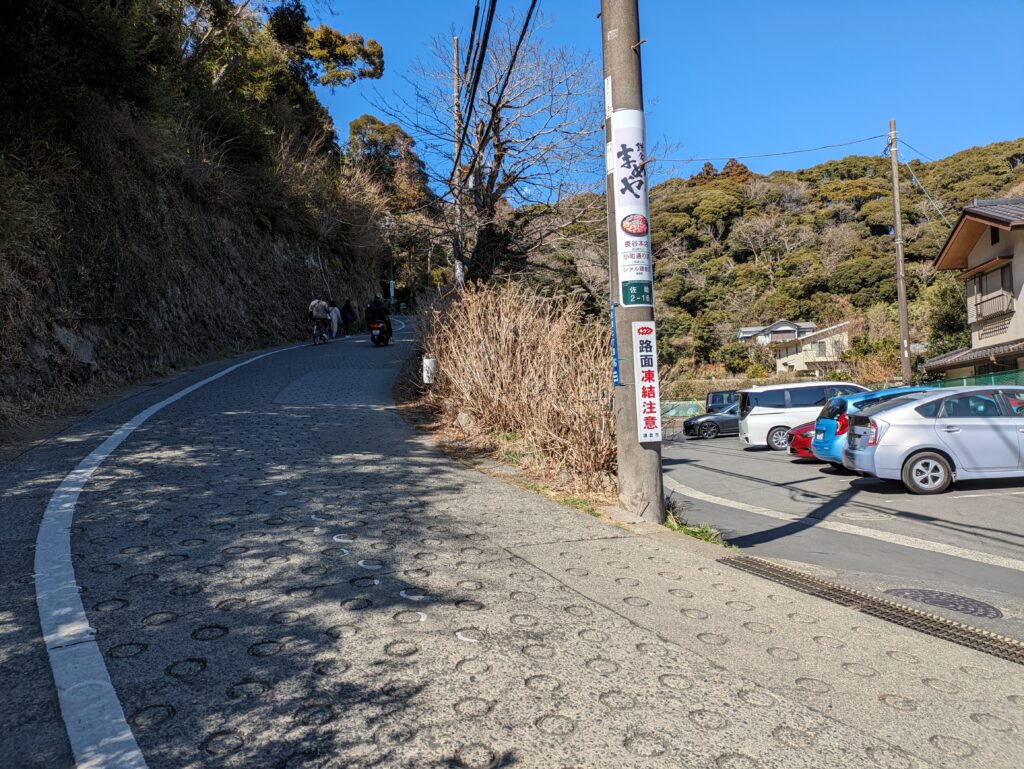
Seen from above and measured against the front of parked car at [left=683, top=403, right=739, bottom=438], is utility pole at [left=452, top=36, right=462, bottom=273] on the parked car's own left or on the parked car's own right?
on the parked car's own right

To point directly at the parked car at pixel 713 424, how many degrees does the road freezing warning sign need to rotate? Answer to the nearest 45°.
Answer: approximately 180°

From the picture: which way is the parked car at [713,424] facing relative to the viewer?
to the viewer's left

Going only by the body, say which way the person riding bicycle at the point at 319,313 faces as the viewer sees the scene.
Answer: away from the camera

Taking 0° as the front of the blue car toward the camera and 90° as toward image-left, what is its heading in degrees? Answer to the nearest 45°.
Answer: approximately 225°

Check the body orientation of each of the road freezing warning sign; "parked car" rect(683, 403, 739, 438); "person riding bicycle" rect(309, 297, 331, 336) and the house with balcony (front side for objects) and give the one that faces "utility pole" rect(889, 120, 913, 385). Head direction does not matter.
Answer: the house with balcony

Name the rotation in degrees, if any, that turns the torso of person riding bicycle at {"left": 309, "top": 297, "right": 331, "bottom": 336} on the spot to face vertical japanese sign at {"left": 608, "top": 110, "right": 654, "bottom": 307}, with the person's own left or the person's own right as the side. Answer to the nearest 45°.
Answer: approximately 180°

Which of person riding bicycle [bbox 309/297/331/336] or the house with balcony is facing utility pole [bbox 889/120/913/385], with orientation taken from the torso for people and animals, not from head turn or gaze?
the house with balcony

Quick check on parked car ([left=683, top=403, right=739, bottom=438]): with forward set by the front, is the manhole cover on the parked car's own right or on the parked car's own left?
on the parked car's own left
